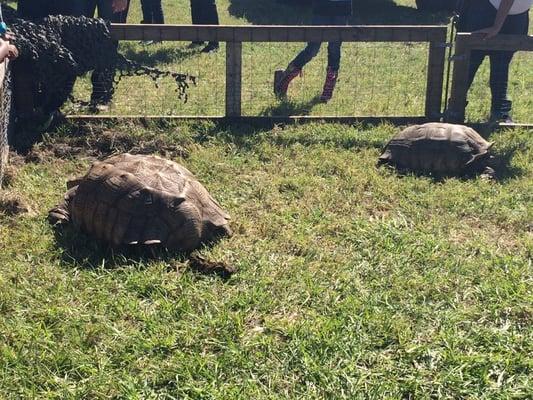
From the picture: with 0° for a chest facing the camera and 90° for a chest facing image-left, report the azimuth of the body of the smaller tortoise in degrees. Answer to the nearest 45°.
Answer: approximately 270°

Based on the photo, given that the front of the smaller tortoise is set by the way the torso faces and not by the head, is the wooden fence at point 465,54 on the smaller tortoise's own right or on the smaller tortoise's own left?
on the smaller tortoise's own left

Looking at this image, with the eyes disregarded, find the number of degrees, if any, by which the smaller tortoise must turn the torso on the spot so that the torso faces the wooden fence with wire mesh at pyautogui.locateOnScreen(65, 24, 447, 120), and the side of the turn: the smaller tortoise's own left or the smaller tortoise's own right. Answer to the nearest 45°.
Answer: approximately 135° to the smaller tortoise's own left

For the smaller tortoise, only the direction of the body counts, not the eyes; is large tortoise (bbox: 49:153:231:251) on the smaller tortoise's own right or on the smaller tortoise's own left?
on the smaller tortoise's own right

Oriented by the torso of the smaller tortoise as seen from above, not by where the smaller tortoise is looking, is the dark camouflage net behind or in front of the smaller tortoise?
behind
